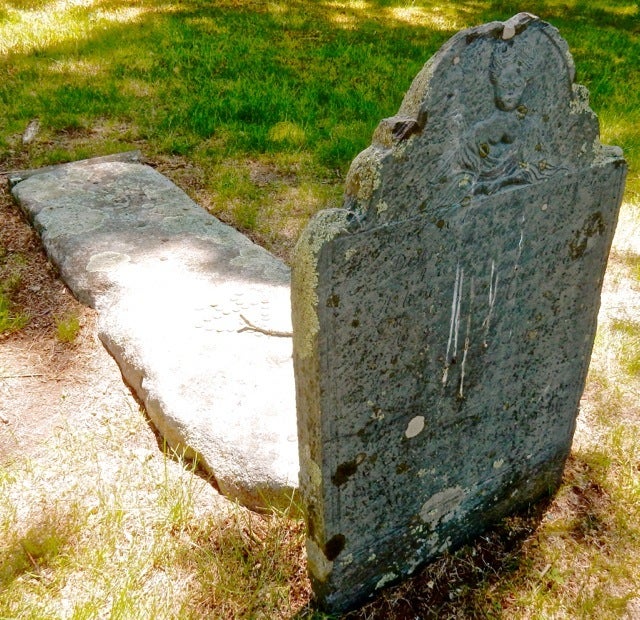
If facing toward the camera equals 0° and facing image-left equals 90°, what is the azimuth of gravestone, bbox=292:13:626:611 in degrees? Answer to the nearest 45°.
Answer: approximately 315°

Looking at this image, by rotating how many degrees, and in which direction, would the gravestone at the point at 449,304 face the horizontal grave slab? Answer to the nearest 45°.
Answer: approximately 180°

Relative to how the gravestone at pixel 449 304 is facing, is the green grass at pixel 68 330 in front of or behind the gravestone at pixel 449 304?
behind
